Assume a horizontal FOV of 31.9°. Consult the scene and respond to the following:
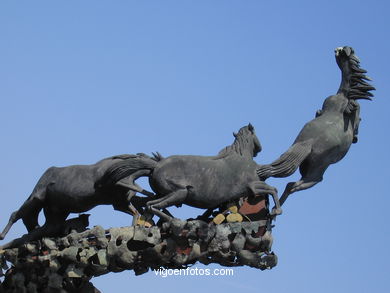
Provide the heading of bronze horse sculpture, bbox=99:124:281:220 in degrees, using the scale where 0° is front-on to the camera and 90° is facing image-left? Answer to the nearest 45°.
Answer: approximately 270°

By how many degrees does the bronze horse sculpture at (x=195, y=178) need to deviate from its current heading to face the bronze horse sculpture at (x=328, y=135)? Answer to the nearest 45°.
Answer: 0° — it already faces it

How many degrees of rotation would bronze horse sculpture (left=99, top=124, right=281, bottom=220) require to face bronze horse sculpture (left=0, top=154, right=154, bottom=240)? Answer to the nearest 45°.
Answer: approximately 180°
